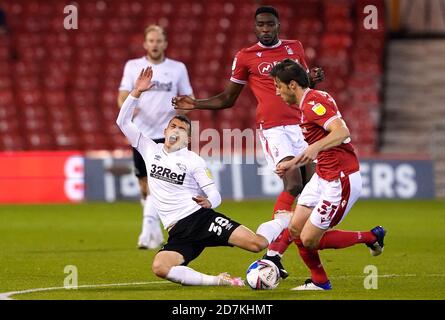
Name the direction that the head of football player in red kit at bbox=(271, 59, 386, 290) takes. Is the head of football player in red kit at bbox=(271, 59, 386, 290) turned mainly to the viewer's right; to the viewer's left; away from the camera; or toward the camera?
to the viewer's left

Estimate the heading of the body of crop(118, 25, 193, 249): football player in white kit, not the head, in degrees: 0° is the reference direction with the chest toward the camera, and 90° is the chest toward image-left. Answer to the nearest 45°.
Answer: approximately 0°

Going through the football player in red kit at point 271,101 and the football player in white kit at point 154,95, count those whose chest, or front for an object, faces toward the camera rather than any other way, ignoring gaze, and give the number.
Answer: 2

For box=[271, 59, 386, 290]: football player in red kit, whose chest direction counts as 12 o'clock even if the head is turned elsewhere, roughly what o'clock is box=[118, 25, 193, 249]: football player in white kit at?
The football player in white kit is roughly at 2 o'clock from the football player in red kit.

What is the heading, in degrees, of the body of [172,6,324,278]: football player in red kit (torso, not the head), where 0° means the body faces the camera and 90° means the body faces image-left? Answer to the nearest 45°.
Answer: approximately 0°

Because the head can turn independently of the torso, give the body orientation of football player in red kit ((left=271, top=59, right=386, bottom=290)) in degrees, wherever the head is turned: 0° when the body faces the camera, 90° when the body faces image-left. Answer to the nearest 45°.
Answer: approximately 90°

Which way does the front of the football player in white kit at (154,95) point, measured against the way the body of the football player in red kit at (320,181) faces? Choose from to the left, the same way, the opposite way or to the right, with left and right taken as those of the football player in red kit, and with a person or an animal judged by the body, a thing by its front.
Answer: to the left

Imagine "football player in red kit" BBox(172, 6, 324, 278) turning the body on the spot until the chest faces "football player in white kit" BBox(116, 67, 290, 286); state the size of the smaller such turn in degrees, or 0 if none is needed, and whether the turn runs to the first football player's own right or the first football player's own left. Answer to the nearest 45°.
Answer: approximately 45° to the first football player's own right

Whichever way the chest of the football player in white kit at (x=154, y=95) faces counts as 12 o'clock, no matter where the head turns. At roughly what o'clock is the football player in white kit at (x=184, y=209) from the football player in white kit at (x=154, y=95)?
the football player in white kit at (x=184, y=209) is roughly at 12 o'clock from the football player in white kit at (x=154, y=95).

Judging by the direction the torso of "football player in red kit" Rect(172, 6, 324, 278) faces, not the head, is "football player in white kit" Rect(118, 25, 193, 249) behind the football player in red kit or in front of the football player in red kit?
behind

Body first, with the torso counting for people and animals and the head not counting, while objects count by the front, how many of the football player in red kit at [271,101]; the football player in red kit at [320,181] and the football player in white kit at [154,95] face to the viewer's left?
1
